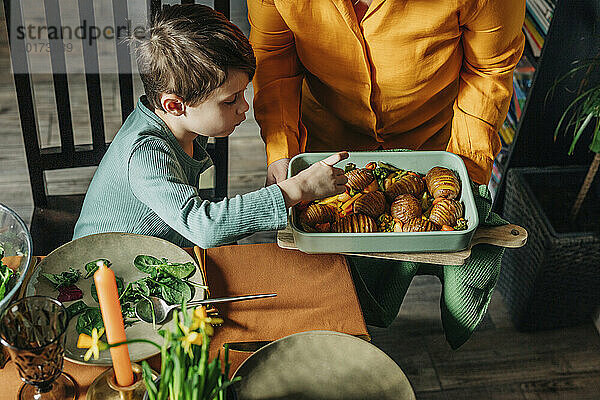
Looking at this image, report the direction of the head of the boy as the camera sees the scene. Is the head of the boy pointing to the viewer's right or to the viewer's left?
to the viewer's right

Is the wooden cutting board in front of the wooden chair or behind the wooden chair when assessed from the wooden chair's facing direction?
in front

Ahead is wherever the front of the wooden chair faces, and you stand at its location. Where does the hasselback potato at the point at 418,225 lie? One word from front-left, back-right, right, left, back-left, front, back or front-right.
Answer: front-left

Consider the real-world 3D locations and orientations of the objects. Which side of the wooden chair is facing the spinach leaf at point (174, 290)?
front

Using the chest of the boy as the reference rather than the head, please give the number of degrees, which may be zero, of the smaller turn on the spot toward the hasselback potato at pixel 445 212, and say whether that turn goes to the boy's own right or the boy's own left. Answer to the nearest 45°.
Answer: approximately 45° to the boy's own right

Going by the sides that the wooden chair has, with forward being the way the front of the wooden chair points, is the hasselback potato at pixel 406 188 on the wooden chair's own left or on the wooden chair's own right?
on the wooden chair's own left

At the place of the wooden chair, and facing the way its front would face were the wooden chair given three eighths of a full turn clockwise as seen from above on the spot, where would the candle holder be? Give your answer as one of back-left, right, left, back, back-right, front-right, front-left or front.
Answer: back-left

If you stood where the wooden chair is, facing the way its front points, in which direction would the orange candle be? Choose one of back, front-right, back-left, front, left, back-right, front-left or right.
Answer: front

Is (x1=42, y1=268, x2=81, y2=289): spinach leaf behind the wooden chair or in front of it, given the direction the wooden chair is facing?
in front

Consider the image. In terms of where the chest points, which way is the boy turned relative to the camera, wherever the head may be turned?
to the viewer's right
